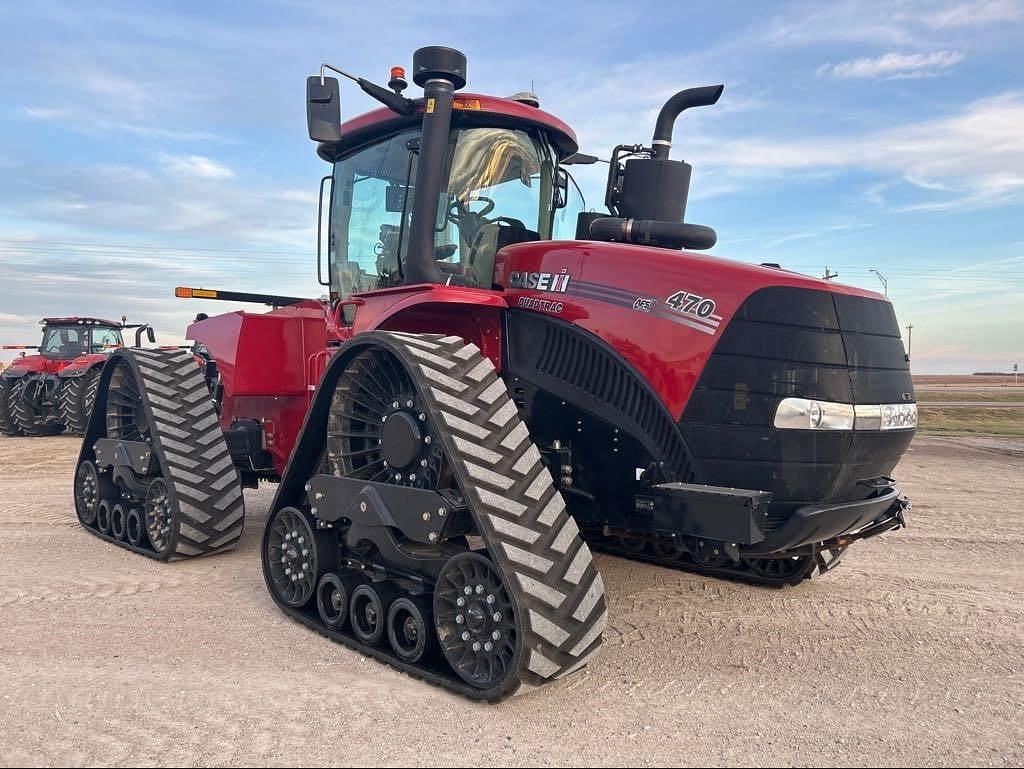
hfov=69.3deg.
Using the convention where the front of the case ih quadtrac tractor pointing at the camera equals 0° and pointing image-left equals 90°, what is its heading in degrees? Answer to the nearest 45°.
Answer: approximately 315°

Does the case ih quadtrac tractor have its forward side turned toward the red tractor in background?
no
